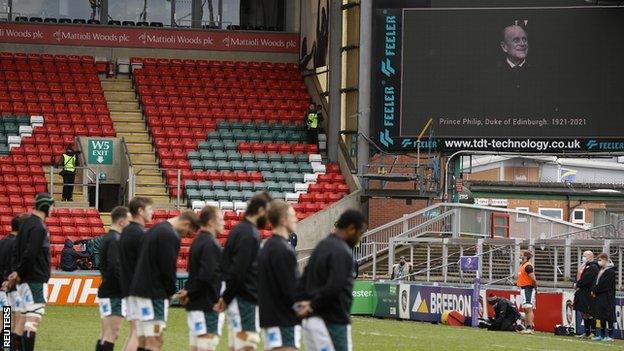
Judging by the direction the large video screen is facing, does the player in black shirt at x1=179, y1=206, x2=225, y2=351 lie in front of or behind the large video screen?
in front

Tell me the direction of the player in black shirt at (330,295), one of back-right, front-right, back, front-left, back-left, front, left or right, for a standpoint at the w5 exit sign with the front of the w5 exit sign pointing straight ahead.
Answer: front

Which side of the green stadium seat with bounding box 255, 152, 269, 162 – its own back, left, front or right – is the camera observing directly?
front

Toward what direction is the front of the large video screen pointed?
toward the camera

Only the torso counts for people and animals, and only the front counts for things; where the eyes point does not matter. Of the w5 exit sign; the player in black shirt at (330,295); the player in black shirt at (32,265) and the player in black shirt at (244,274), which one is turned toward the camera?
the w5 exit sign

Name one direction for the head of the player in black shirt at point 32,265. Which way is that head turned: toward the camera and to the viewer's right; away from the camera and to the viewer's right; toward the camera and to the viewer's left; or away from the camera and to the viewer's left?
away from the camera and to the viewer's right

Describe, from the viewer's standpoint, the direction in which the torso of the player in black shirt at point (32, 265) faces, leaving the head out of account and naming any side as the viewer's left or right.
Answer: facing to the right of the viewer

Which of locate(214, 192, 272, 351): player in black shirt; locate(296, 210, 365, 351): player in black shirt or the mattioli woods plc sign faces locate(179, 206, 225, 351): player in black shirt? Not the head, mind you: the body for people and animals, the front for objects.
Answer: the mattioli woods plc sign

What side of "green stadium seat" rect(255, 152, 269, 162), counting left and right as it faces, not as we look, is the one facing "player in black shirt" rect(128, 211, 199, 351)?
front

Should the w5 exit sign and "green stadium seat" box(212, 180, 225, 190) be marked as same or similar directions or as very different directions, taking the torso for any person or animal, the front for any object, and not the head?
same or similar directions
